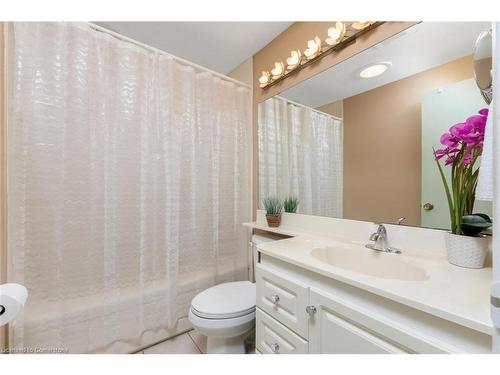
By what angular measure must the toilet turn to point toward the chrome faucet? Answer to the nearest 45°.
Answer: approximately 135° to its left

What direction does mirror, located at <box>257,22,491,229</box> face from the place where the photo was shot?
facing the viewer and to the left of the viewer

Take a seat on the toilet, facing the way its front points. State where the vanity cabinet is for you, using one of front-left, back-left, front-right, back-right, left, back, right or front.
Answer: left

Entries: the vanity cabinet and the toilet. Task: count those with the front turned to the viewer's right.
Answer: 0

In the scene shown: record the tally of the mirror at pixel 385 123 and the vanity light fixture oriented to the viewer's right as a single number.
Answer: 0

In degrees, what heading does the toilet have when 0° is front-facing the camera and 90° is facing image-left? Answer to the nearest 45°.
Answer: approximately 45°

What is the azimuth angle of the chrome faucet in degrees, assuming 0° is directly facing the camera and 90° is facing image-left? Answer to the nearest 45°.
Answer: approximately 45°

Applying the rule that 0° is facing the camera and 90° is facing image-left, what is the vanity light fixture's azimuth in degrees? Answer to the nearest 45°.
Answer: approximately 45°
